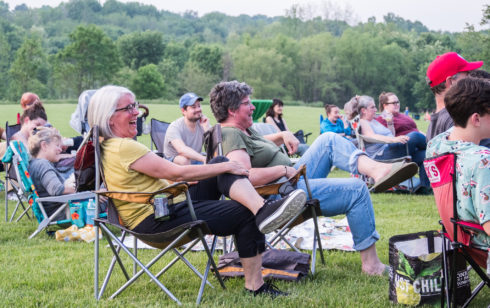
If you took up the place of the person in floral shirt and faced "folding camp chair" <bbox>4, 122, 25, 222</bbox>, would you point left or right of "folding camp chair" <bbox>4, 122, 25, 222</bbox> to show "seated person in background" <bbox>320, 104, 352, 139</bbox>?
right

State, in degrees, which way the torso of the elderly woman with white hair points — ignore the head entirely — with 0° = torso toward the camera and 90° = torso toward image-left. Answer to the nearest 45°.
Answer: approximately 270°

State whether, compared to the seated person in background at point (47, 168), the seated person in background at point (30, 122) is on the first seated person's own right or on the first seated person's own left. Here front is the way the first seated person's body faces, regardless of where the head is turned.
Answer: on the first seated person's own left

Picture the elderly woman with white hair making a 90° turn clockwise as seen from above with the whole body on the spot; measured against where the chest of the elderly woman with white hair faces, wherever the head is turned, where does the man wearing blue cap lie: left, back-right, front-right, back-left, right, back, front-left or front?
back

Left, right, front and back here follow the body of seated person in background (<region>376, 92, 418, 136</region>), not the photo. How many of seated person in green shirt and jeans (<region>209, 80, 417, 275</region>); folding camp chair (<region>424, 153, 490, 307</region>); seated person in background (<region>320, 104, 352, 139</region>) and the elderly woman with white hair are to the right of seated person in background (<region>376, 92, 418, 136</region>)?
3
